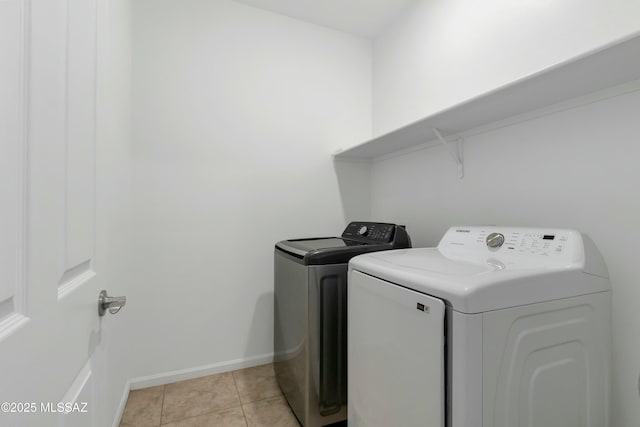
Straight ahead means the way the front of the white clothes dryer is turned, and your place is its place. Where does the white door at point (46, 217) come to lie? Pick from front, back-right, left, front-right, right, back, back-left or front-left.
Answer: front

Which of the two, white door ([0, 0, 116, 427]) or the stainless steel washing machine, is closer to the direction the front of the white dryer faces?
the white door

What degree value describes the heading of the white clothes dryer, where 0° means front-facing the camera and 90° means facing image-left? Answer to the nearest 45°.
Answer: approximately 45°

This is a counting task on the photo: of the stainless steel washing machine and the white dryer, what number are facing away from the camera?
0

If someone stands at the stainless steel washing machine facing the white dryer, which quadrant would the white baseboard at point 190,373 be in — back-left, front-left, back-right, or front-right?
back-right

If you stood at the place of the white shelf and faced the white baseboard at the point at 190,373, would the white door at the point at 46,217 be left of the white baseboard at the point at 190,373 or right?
left

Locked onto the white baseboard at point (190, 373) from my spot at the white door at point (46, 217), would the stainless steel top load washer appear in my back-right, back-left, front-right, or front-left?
front-right

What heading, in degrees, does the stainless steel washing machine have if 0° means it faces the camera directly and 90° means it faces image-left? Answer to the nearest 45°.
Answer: approximately 45°

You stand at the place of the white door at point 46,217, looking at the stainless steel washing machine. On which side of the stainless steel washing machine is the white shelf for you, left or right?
right
